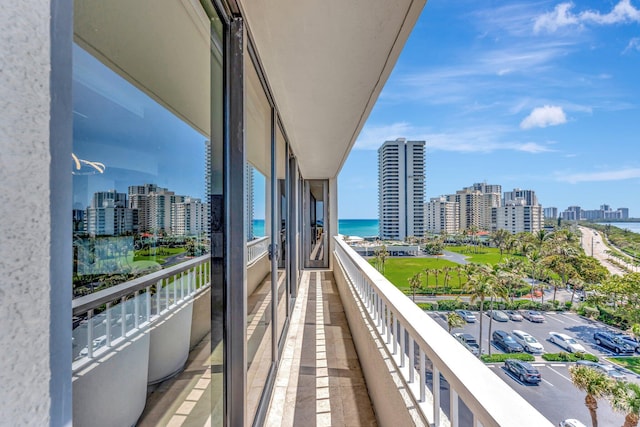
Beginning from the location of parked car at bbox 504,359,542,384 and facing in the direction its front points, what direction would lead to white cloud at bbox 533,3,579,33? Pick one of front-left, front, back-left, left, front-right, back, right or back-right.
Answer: front-right

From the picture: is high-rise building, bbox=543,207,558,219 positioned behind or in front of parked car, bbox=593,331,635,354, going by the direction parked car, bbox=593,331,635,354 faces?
behind

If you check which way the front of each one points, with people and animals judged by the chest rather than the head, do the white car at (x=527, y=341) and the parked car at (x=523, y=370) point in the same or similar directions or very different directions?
very different directions
